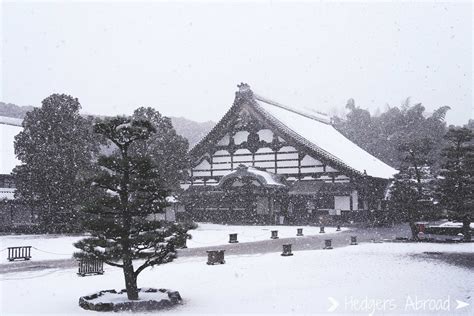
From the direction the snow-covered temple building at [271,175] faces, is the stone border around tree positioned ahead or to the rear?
ahead

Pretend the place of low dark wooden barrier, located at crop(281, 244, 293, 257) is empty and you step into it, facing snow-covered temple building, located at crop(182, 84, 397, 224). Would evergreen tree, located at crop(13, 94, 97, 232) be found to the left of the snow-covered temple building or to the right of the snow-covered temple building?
left

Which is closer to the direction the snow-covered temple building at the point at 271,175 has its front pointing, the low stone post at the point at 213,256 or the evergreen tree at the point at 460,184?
the low stone post

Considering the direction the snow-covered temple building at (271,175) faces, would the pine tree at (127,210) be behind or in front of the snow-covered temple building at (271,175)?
in front

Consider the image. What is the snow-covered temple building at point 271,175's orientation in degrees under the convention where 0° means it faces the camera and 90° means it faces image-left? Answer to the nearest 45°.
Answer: approximately 45°

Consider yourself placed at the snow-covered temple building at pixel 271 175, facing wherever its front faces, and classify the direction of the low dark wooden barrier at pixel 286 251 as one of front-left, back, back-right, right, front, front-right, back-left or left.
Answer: front-left

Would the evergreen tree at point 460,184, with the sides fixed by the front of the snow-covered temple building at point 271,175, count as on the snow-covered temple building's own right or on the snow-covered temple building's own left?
on the snow-covered temple building's own left
